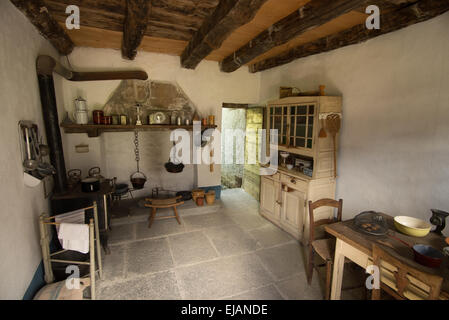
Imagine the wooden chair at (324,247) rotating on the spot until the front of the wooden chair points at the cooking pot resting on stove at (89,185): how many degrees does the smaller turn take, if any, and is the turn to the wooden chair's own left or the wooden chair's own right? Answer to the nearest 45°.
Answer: approximately 135° to the wooden chair's own right

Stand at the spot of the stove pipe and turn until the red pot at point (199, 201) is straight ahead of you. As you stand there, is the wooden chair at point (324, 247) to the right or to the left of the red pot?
right

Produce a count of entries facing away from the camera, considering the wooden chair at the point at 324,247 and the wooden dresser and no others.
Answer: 0

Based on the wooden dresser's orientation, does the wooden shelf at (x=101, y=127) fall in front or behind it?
in front

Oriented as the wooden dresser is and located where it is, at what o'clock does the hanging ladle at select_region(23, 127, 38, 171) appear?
The hanging ladle is roughly at 12 o'clock from the wooden dresser.

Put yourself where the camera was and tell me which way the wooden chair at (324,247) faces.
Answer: facing the viewer and to the right of the viewer

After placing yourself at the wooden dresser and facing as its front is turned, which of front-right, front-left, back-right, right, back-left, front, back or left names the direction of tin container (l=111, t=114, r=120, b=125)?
front-right

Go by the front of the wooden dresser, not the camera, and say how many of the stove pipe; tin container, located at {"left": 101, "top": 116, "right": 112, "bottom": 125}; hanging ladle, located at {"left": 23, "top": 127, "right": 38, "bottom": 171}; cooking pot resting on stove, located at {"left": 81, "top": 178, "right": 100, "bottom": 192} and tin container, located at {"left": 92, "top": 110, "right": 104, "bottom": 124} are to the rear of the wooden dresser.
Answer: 0

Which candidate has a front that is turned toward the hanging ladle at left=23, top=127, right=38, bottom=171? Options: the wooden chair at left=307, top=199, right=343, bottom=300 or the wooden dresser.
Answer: the wooden dresser

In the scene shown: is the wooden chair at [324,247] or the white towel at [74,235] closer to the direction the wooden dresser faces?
the white towel

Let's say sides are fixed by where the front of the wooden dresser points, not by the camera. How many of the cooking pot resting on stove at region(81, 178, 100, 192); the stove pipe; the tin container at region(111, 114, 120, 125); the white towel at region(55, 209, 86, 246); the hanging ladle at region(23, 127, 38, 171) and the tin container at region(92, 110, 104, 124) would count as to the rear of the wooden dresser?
0

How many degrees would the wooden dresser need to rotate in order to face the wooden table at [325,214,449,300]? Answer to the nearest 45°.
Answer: approximately 45° to its left

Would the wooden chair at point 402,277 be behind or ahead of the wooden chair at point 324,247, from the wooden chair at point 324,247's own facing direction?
ahead

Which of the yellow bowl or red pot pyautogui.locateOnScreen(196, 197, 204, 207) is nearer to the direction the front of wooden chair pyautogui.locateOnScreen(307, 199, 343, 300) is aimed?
the yellow bowl
